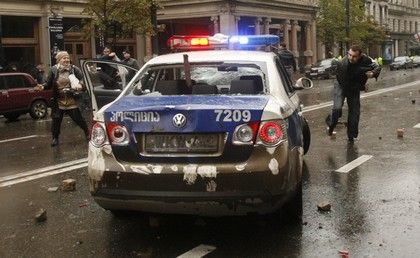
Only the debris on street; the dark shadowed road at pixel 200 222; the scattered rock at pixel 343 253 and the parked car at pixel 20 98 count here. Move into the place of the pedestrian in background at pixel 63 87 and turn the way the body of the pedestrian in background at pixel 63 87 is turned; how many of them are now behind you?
1

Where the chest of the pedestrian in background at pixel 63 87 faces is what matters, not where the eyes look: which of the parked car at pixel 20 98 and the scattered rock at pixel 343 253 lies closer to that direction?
the scattered rock

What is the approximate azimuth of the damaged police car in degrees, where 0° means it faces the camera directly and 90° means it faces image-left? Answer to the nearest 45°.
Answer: approximately 180°

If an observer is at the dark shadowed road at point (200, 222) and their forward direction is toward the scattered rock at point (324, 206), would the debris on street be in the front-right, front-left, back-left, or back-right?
back-left

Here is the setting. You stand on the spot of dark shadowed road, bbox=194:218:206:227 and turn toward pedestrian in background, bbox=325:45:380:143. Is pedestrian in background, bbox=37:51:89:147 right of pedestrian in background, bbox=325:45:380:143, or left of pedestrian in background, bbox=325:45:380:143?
left

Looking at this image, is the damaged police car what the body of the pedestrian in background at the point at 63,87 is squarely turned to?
yes

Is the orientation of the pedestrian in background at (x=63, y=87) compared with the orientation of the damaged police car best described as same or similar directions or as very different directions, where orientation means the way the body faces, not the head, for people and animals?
very different directions

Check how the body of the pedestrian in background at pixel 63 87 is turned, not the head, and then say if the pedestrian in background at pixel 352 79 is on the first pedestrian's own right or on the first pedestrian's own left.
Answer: on the first pedestrian's own left
